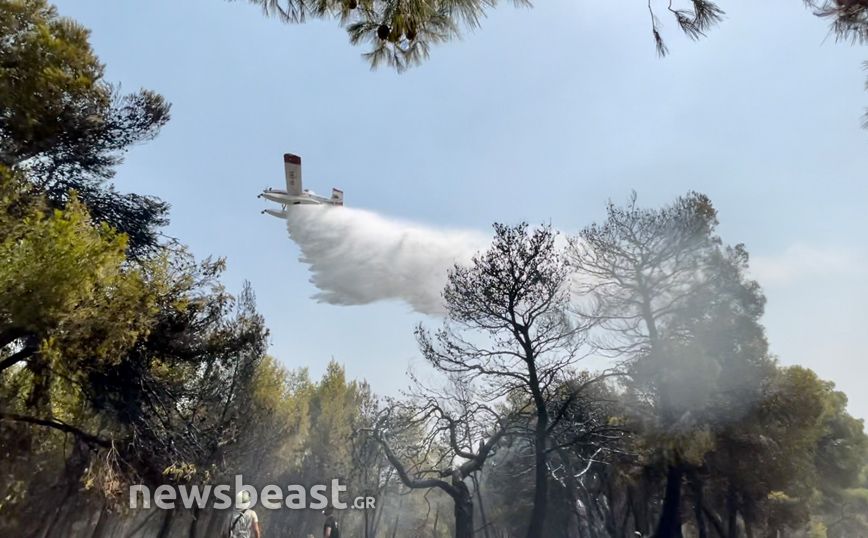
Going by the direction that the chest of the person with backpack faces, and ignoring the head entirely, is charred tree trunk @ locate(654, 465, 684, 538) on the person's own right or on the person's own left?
on the person's own right

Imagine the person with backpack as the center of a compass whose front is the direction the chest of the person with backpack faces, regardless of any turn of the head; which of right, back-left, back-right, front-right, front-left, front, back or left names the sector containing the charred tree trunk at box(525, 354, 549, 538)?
front-right

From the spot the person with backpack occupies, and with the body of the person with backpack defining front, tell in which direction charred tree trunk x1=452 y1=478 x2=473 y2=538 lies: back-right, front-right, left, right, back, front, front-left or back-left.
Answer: front-right

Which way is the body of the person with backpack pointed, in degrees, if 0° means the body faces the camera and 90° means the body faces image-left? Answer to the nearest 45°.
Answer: approximately 180°

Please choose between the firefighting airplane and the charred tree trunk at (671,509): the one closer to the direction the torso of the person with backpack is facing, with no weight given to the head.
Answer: the firefighting airplane

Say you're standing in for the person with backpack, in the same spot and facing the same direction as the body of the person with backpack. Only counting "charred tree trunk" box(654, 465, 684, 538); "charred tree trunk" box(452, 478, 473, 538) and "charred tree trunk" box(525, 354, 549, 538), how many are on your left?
0

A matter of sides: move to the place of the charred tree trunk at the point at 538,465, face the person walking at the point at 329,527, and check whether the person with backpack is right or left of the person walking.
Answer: left

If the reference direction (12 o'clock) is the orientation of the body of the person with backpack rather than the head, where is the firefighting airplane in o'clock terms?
The firefighting airplane is roughly at 12 o'clock from the person with backpack.

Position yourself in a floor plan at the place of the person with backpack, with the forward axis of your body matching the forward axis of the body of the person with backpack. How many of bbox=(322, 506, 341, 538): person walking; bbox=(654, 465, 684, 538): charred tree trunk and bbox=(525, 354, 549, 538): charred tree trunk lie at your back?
0

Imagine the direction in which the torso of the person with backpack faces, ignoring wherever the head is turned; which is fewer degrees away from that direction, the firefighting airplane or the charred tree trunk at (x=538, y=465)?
the firefighting airplane
